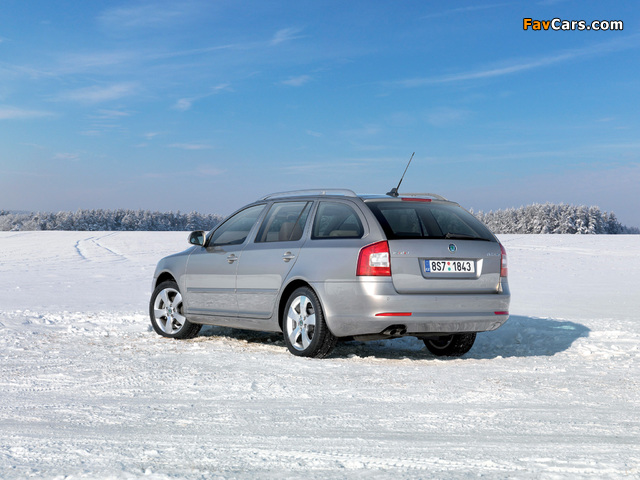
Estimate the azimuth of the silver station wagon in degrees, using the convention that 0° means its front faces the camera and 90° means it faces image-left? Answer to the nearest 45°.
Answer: approximately 135°
